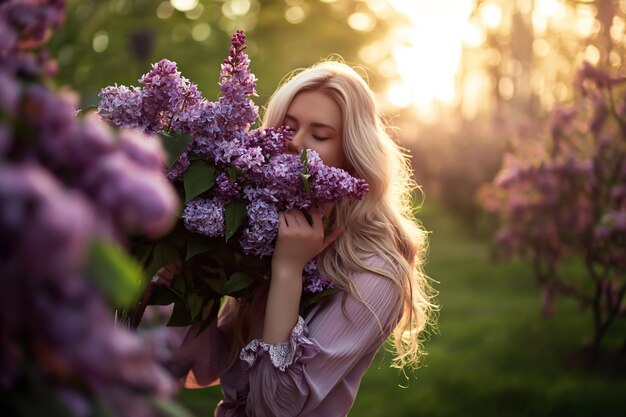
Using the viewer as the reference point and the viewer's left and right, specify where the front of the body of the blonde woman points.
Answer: facing the viewer and to the left of the viewer

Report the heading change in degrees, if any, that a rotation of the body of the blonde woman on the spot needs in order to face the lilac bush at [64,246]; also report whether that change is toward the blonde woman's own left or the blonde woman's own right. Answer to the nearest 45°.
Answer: approximately 45° to the blonde woman's own left

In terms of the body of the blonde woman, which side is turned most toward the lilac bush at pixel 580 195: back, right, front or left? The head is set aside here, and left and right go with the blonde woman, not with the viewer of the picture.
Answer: back

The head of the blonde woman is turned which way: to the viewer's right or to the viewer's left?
to the viewer's left
